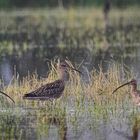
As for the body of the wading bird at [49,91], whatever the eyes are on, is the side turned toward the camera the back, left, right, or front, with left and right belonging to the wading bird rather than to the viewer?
right
